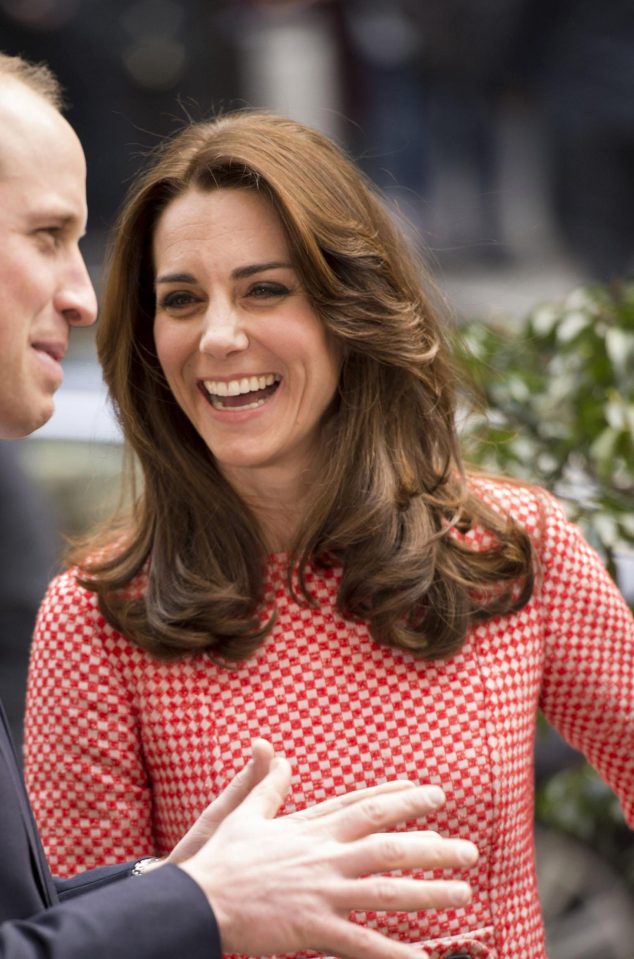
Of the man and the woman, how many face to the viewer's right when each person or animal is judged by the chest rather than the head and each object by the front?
1

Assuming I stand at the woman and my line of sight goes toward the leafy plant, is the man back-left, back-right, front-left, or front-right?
back-left

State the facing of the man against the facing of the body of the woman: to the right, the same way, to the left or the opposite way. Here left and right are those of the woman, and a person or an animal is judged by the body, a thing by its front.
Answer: to the left

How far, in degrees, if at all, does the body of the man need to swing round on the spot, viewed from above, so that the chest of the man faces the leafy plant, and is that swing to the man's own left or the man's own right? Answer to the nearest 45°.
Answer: approximately 45° to the man's own left

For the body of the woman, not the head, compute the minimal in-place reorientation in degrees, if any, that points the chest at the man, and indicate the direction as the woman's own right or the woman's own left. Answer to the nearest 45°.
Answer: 0° — they already face them

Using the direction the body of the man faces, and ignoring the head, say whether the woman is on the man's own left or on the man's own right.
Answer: on the man's own left

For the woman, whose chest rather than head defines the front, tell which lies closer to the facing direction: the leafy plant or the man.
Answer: the man

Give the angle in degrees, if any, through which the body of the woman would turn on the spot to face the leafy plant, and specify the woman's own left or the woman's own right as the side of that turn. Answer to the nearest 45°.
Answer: approximately 135° to the woman's own left

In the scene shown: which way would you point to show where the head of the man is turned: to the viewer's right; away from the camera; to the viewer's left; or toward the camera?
to the viewer's right

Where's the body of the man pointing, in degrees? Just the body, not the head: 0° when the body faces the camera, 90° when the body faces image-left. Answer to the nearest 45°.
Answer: approximately 270°
